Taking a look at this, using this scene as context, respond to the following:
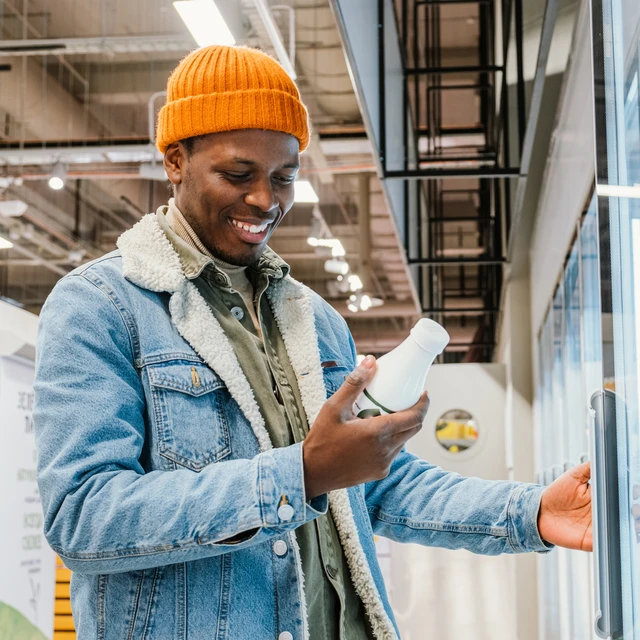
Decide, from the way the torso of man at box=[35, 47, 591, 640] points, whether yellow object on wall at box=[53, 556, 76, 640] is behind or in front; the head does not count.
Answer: behind

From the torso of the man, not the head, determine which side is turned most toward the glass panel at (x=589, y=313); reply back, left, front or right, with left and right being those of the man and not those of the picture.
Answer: left

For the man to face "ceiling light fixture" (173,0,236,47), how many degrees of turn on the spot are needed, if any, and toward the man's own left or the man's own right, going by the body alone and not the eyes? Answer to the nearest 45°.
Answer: approximately 135° to the man's own left

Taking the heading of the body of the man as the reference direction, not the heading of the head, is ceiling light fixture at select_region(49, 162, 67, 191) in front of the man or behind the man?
behind

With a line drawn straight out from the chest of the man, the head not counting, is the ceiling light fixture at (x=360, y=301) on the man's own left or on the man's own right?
on the man's own left

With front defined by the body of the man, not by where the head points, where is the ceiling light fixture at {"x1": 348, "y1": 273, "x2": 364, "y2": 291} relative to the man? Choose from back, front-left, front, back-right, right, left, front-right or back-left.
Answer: back-left

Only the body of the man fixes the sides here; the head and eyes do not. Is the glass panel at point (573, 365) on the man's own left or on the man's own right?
on the man's own left

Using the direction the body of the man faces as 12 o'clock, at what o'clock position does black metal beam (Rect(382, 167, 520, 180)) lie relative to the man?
The black metal beam is roughly at 8 o'clock from the man.

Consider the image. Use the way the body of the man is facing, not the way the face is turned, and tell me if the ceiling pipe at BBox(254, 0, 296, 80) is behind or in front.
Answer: behind

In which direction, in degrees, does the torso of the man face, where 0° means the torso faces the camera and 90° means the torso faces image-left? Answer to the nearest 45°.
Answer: approximately 315°

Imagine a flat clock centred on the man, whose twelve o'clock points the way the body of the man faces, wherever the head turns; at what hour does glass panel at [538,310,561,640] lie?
The glass panel is roughly at 8 o'clock from the man.

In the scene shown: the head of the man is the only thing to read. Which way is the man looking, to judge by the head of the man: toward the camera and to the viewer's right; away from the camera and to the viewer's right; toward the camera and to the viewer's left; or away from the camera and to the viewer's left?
toward the camera and to the viewer's right
